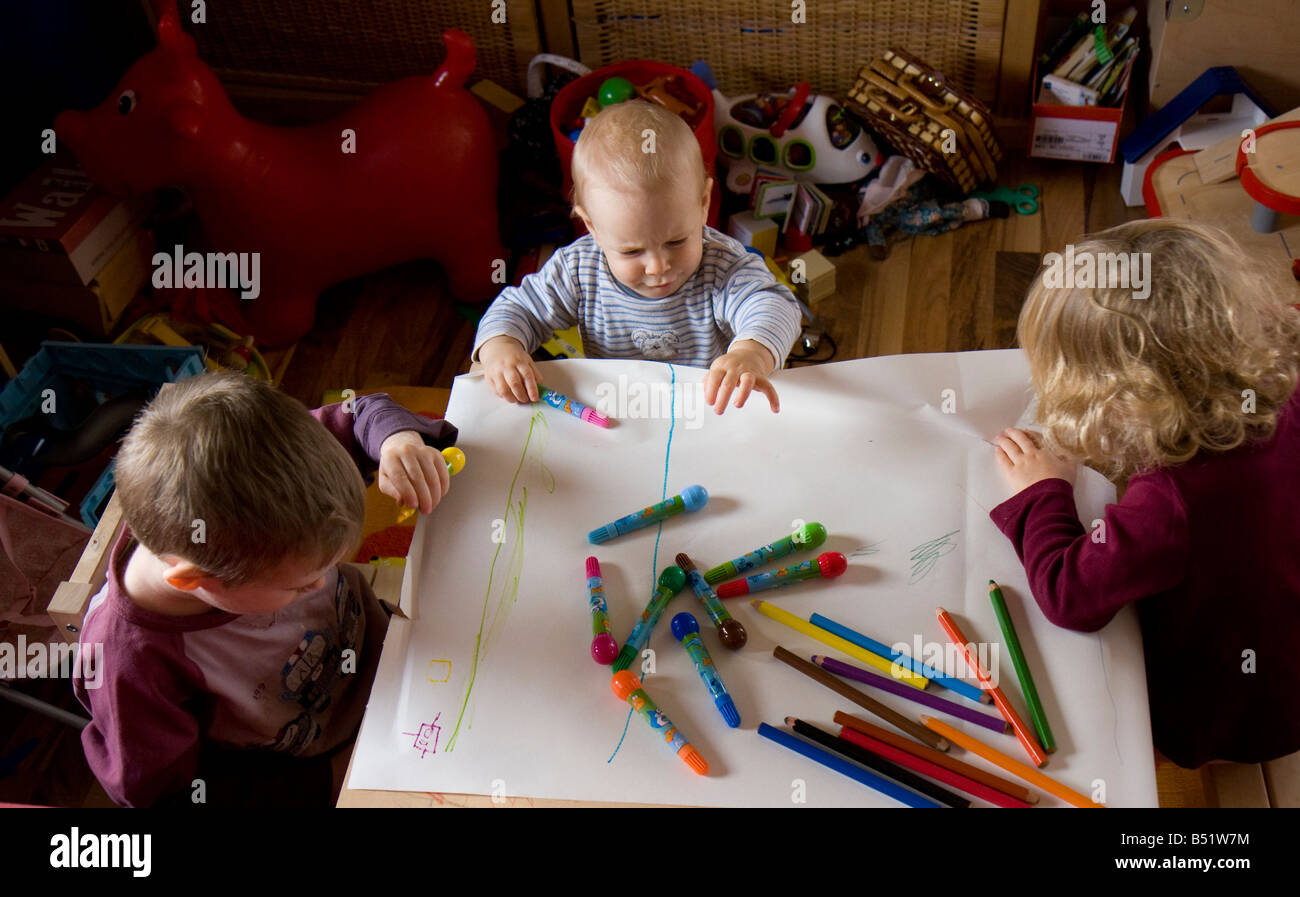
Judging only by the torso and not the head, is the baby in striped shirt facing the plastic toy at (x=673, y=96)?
no

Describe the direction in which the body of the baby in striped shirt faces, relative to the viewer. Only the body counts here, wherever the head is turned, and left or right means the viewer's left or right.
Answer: facing the viewer

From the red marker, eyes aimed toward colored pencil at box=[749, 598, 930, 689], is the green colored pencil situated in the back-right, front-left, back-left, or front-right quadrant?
front-left

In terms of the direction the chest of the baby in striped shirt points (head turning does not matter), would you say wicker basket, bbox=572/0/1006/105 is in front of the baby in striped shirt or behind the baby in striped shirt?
behind

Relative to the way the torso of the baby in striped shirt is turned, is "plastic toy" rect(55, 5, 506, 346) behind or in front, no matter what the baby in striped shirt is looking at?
behind

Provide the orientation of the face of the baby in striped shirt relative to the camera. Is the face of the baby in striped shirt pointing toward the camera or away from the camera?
toward the camera
